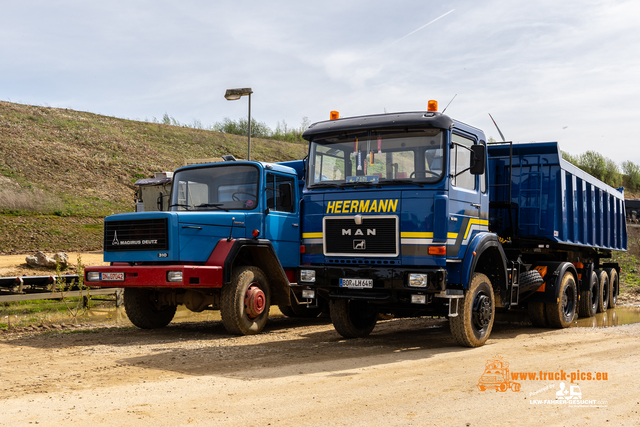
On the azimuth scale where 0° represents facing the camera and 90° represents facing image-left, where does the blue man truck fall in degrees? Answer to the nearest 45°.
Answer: approximately 45°

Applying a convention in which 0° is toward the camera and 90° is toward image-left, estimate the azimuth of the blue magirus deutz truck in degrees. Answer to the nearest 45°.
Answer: approximately 45°

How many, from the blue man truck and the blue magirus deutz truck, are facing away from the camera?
0
